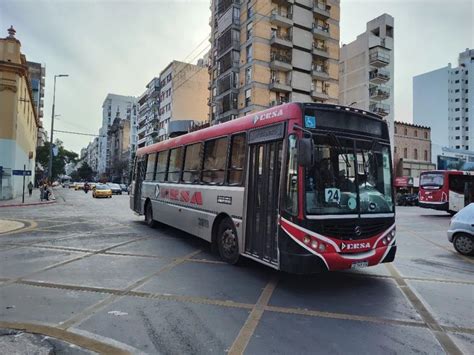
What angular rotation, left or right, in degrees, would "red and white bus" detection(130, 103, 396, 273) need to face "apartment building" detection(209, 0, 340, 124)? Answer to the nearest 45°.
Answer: approximately 135° to its left

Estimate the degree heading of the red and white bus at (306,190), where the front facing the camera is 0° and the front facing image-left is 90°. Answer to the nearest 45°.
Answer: approximately 315°

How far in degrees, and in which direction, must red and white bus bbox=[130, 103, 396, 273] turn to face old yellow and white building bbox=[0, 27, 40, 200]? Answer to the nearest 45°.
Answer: approximately 180°

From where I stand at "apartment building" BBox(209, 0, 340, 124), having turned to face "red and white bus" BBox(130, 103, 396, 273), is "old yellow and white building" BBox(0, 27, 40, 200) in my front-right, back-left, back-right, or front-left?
front-right

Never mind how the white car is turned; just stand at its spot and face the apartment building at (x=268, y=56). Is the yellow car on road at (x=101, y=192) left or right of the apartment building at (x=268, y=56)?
left

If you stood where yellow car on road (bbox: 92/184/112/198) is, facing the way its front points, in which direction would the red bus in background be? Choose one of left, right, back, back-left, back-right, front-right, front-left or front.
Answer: front

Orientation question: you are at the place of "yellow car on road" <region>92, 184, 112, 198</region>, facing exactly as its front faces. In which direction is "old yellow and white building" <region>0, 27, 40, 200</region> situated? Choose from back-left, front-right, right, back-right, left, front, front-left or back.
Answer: right

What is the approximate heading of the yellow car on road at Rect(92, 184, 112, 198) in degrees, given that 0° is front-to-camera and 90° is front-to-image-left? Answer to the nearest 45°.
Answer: approximately 315°

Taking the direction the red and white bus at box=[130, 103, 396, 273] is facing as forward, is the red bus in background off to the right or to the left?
on its left

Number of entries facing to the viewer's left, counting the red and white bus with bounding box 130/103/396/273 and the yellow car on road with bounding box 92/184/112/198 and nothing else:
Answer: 0

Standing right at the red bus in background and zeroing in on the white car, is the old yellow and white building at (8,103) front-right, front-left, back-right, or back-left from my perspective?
front-right
